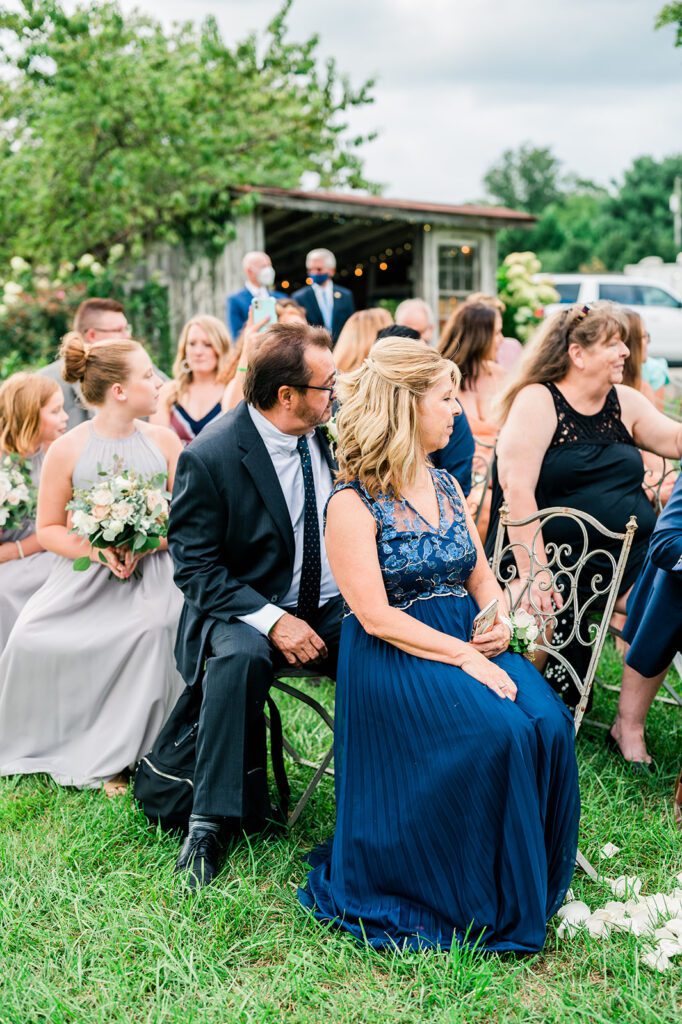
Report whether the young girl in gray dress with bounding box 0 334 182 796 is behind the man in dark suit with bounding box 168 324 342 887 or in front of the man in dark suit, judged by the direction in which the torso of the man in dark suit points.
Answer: behind

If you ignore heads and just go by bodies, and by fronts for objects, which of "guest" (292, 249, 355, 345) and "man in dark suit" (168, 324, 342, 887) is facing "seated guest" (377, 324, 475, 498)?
"guest" (292, 249, 355, 345)

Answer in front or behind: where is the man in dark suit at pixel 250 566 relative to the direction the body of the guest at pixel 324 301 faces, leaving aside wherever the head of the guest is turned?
in front

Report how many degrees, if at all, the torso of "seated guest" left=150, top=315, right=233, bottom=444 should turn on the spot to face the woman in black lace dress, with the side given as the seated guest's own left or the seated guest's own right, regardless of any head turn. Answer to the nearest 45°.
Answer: approximately 45° to the seated guest's own left

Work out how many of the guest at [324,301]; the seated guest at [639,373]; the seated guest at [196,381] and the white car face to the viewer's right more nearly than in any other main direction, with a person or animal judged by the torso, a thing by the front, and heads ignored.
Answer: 2

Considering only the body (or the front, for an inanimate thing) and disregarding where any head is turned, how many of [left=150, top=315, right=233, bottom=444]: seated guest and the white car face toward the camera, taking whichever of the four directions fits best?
1

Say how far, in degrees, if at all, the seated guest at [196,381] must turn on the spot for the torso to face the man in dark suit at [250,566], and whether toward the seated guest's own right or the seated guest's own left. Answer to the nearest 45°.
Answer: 0° — they already face them

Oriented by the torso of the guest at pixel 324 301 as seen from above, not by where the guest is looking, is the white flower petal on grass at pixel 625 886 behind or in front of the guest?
in front

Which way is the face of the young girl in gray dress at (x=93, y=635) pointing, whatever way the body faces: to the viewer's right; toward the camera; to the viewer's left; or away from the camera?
to the viewer's right

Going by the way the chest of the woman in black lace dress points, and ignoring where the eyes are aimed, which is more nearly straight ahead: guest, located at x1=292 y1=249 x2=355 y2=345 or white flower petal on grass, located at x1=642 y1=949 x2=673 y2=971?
the white flower petal on grass

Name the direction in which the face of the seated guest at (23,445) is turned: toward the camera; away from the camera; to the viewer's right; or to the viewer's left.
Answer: to the viewer's right

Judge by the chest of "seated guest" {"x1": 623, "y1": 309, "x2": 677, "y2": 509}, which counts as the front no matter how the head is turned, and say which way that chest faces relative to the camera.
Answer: to the viewer's right
